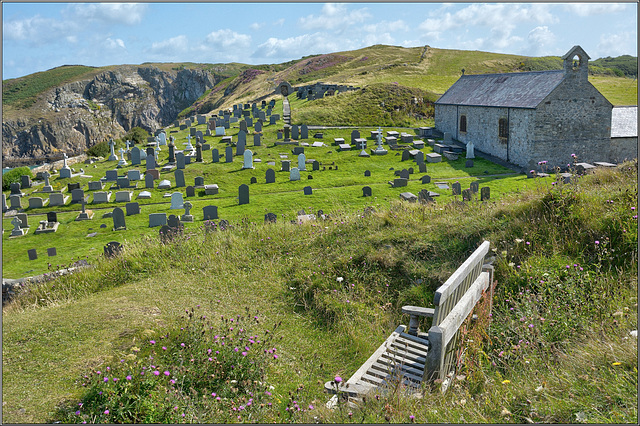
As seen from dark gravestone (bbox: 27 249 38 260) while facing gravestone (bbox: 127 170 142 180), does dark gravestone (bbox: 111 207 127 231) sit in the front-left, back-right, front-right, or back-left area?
front-right

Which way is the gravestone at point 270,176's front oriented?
toward the camera

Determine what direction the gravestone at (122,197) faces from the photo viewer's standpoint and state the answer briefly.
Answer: facing the viewer

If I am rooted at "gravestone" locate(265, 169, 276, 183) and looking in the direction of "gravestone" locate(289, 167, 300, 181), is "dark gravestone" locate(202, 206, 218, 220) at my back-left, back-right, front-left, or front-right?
back-right

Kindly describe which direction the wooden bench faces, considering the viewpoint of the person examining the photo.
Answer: facing away from the viewer and to the left of the viewer

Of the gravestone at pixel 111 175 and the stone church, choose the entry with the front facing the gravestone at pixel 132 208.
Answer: the gravestone at pixel 111 175

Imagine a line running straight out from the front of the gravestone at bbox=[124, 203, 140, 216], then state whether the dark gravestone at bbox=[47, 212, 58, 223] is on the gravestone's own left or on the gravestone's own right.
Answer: on the gravestone's own right

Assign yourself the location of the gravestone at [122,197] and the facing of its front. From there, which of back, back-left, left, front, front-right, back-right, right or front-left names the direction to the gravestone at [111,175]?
back

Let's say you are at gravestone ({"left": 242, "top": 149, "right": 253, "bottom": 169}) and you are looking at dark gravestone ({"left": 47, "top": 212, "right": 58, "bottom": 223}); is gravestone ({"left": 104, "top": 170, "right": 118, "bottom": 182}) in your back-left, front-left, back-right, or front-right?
front-right

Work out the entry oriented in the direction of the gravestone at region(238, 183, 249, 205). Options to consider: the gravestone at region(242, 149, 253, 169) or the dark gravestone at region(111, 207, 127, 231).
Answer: the gravestone at region(242, 149, 253, 169)

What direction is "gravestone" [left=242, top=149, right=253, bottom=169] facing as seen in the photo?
toward the camera

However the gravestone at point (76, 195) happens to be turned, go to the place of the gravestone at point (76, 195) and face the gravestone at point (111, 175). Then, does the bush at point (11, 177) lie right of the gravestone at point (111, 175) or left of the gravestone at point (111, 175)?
left

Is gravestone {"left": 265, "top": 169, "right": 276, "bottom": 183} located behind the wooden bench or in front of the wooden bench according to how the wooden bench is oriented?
in front

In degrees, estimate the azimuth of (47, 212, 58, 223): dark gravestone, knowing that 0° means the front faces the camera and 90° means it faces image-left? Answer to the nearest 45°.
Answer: approximately 0°

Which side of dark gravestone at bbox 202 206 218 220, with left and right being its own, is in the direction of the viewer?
front

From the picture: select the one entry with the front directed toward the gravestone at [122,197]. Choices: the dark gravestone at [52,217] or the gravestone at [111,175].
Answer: the gravestone at [111,175]
